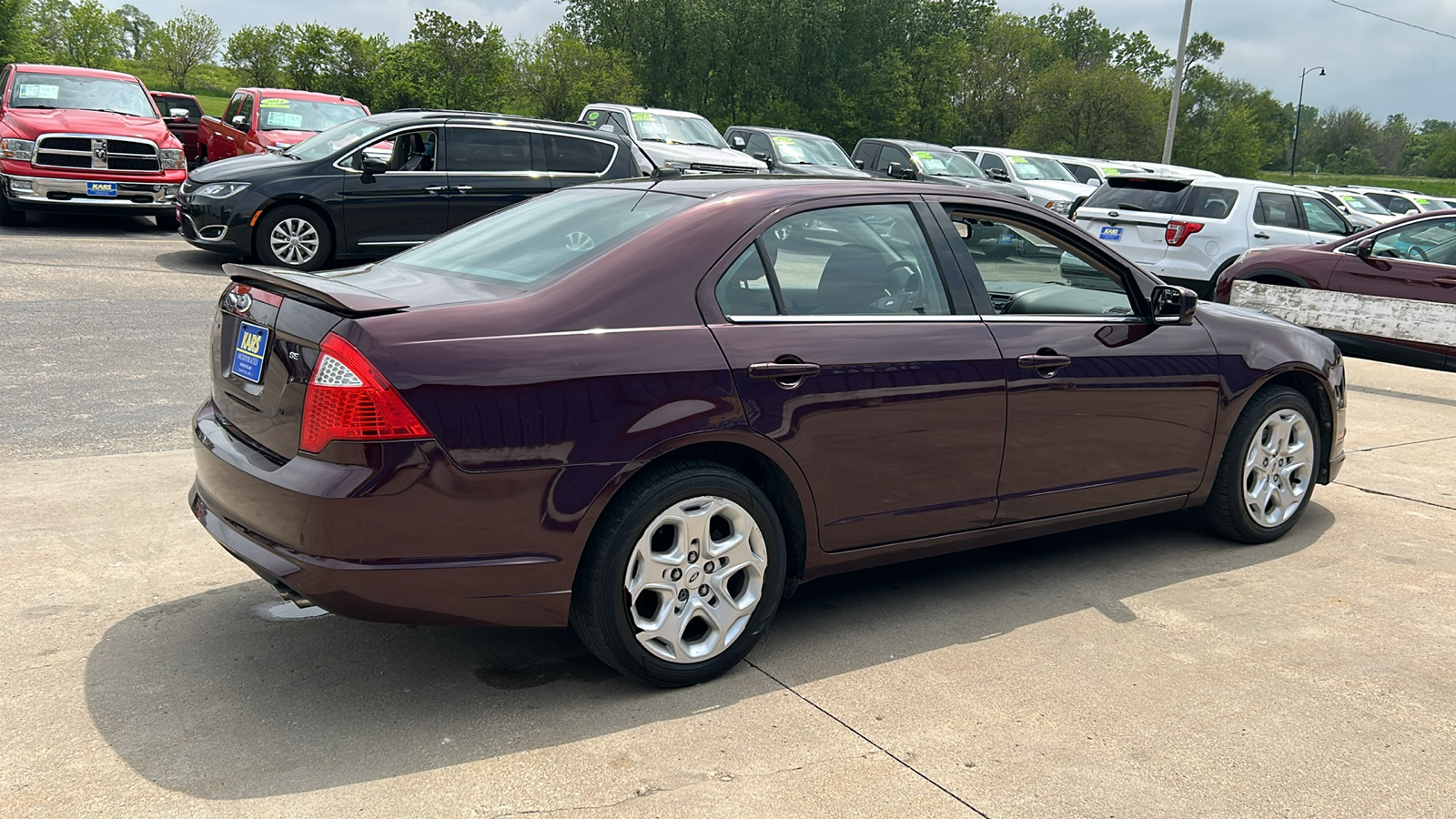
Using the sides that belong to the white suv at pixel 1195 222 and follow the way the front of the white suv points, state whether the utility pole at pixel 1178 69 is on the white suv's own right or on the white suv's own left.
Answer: on the white suv's own left

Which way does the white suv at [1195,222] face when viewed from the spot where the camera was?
facing away from the viewer and to the right of the viewer

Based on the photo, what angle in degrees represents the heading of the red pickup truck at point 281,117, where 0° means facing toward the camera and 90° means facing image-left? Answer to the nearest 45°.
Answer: approximately 315°

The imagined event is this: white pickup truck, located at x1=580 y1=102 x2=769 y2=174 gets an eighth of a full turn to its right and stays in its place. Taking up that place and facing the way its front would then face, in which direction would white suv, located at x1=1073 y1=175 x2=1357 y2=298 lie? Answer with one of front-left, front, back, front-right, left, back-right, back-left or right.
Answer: front-left

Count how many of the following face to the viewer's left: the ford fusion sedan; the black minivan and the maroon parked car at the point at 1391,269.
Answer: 2

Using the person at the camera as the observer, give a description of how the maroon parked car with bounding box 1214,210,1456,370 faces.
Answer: facing to the left of the viewer

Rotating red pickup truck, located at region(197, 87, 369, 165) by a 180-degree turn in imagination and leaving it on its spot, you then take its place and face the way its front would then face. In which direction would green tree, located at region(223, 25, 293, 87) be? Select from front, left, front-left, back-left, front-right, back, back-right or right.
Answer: front-right

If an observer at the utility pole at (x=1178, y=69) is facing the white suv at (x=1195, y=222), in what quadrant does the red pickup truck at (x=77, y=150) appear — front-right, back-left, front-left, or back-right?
front-right

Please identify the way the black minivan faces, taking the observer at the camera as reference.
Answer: facing to the left of the viewer

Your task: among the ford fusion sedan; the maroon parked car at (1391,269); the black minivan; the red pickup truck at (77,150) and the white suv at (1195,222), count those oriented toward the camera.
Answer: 1

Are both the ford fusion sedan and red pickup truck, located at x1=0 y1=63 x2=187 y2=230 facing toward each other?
no

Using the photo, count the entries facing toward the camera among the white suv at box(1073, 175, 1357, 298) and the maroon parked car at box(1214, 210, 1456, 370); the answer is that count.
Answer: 0

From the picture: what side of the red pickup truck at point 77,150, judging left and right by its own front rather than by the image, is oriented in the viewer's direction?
front

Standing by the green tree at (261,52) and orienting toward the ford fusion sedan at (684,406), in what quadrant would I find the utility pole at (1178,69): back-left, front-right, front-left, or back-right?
front-left

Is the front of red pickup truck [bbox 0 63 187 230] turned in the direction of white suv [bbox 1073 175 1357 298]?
no

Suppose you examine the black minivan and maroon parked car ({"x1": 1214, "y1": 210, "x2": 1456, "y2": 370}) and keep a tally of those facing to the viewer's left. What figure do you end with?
2

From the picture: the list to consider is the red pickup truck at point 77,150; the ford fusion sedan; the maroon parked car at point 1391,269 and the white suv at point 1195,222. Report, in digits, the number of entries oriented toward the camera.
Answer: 1

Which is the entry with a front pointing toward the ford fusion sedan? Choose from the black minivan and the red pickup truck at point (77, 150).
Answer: the red pickup truck

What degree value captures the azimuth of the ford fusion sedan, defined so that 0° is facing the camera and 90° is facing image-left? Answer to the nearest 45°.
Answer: approximately 225°

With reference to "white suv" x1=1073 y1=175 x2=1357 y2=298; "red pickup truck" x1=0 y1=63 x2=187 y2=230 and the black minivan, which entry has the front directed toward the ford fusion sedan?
the red pickup truck

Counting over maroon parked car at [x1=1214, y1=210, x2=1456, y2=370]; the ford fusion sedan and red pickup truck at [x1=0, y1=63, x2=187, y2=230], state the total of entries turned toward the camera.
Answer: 1

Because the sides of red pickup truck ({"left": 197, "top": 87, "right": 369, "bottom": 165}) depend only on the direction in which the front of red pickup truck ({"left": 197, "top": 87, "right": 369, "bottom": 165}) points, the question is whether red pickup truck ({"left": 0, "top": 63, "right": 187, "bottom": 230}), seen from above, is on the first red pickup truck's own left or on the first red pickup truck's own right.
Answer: on the first red pickup truck's own right

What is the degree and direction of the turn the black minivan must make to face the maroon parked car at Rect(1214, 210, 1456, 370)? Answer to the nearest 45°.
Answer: approximately 135° to its left
